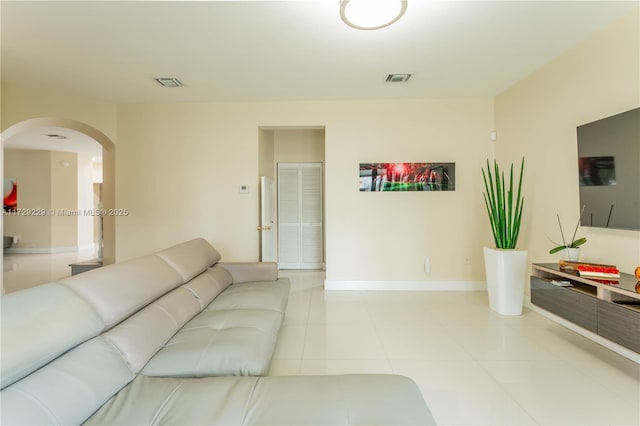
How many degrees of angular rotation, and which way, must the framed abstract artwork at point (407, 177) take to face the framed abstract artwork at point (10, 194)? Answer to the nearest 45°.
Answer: approximately 90° to its right

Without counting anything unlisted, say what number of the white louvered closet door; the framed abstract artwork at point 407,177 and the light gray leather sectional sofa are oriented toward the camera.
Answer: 2

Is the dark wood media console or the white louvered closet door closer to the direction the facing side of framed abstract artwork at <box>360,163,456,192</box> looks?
the dark wood media console

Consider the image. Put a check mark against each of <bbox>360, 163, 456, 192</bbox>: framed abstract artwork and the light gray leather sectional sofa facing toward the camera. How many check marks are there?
1

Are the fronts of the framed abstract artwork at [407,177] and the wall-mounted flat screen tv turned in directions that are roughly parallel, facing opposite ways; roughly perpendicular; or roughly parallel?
roughly perpendicular

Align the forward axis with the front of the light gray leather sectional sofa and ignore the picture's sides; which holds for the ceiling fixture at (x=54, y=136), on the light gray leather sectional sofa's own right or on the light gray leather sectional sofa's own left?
on the light gray leather sectional sofa's own left

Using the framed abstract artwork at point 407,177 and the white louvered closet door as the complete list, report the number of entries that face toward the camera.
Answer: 2

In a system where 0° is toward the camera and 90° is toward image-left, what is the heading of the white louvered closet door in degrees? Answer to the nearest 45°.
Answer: approximately 0°

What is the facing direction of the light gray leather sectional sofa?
to the viewer's right

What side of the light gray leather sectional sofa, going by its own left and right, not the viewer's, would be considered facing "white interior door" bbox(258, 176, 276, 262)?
left
